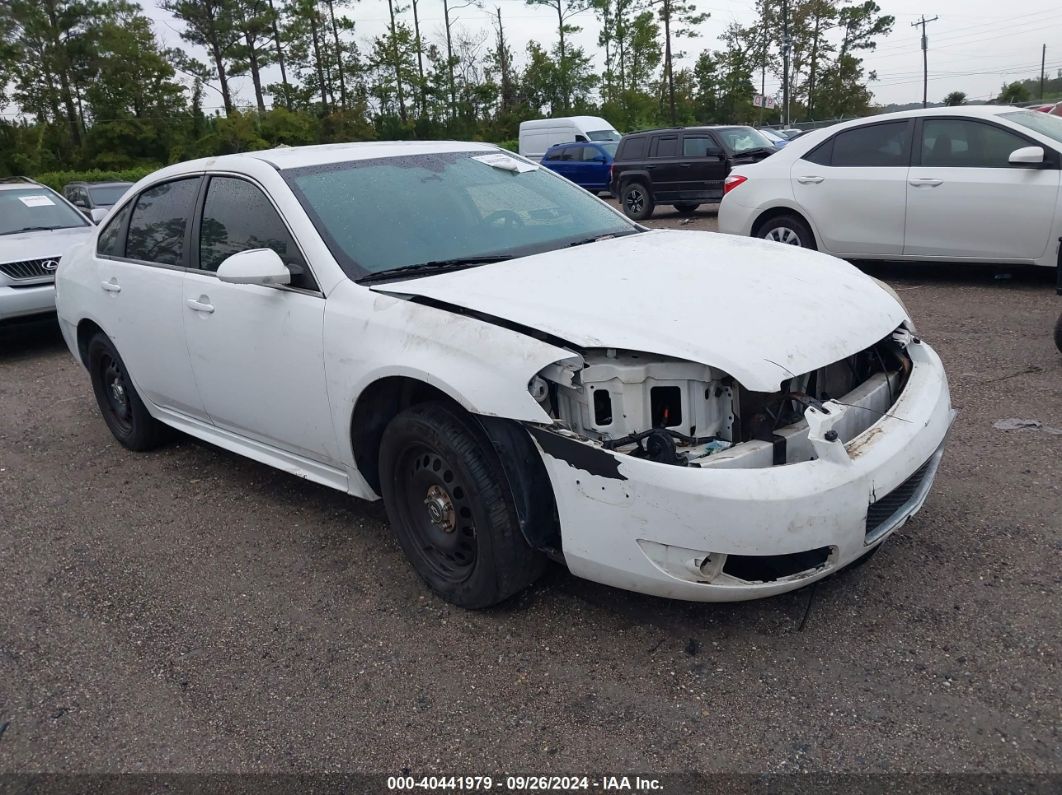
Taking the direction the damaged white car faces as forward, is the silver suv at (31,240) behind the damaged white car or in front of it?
behind

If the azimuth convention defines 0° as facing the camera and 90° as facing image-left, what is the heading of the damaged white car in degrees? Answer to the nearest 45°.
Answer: approximately 315°

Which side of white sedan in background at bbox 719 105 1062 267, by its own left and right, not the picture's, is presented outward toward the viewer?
right

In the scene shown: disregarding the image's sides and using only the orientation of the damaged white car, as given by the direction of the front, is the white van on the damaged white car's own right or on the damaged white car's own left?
on the damaged white car's own left

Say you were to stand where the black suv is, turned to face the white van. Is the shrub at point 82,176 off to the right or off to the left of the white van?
left

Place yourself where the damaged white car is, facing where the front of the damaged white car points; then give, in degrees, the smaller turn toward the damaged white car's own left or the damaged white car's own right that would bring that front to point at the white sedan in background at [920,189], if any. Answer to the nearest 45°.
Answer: approximately 90° to the damaged white car's own left

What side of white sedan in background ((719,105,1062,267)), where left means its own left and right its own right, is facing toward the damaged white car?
right

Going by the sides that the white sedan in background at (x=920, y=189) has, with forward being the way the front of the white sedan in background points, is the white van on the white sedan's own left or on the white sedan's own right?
on the white sedan's own left

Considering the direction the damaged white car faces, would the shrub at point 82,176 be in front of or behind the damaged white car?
behind
